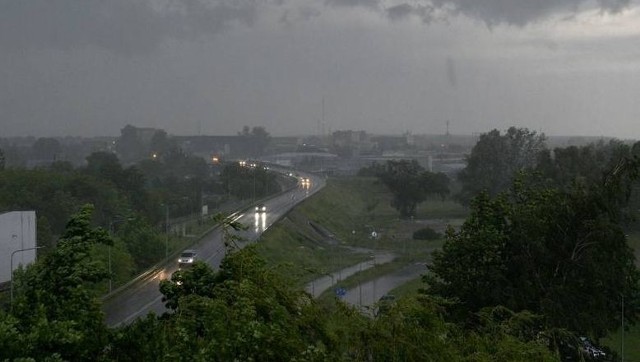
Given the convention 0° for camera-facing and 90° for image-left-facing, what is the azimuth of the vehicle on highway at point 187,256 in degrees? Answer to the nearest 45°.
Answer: approximately 45°

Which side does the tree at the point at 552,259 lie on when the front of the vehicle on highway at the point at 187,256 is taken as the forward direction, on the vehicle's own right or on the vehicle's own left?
on the vehicle's own left

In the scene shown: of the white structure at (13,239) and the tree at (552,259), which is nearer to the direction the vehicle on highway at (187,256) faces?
the white structure

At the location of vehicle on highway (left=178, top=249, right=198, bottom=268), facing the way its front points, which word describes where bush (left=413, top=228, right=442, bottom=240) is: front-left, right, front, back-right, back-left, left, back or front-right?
back

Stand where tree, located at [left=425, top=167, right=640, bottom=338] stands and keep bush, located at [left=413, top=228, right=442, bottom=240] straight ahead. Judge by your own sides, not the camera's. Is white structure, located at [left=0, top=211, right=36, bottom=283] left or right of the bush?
left

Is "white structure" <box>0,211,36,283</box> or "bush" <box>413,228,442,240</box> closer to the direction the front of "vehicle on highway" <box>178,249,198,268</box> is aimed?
the white structure

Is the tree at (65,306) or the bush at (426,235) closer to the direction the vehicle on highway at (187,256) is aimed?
the tree

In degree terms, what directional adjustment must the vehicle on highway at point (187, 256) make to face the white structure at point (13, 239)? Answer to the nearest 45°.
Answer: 0° — it already faces it

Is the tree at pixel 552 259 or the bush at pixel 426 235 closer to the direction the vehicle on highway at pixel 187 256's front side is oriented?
the tree
